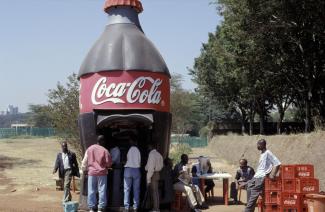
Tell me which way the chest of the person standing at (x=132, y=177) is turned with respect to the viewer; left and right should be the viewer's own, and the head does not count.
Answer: facing away from the viewer

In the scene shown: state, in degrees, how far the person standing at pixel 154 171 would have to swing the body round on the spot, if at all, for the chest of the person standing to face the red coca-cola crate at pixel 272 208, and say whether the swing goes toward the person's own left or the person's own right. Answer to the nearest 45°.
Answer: approximately 135° to the person's own right

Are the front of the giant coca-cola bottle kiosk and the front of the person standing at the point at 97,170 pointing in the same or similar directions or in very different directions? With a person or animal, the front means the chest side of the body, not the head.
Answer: very different directions

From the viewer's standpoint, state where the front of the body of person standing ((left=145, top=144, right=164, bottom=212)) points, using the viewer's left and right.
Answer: facing away from the viewer and to the left of the viewer

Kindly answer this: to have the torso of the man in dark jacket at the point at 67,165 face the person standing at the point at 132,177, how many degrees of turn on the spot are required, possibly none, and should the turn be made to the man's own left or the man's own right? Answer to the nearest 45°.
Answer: approximately 45° to the man's own left

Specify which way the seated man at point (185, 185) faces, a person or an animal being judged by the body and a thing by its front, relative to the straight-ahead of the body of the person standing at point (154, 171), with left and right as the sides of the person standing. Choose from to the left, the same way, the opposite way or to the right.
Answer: the opposite way

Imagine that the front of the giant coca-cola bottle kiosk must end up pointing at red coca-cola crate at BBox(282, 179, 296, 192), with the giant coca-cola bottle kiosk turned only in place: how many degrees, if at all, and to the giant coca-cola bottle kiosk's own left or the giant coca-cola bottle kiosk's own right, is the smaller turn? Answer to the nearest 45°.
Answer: approximately 90° to the giant coca-cola bottle kiosk's own left

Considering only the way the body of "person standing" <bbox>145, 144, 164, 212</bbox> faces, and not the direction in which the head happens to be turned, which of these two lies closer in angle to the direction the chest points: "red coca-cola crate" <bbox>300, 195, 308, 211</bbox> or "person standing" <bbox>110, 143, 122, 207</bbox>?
the person standing

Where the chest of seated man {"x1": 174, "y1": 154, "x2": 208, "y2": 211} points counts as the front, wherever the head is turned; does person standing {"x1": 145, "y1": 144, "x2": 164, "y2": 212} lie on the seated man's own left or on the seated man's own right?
on the seated man's own right
